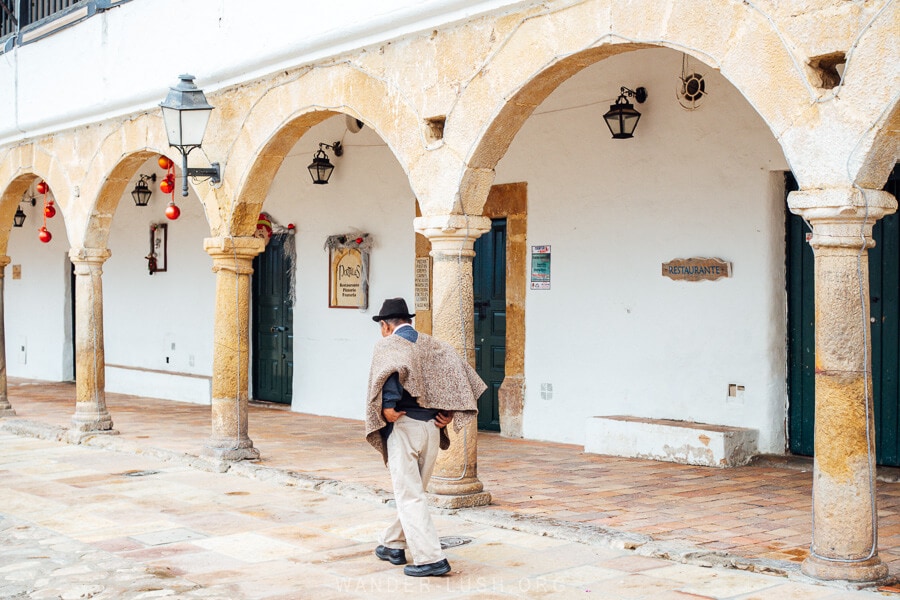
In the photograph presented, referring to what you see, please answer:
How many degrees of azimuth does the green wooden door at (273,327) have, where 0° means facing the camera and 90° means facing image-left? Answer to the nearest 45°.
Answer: approximately 45°

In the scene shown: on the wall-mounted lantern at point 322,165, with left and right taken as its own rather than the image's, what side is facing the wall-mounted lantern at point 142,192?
right

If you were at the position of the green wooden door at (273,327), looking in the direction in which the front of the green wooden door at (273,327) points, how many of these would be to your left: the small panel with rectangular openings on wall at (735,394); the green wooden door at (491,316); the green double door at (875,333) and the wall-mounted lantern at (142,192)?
3

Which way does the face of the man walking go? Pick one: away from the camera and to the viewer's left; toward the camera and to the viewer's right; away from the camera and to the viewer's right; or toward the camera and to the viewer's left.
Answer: away from the camera and to the viewer's left

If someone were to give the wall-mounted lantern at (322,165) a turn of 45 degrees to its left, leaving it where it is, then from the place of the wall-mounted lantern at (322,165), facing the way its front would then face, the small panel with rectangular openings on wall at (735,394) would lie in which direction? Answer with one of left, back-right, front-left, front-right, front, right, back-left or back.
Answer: front-left

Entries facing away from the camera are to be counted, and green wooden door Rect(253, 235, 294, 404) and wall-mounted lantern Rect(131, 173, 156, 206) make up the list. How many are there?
0

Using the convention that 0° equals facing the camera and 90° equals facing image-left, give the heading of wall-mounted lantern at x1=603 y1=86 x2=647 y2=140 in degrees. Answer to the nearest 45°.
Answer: approximately 45°

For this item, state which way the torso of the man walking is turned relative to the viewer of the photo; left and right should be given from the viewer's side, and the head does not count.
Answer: facing away from the viewer and to the left of the viewer

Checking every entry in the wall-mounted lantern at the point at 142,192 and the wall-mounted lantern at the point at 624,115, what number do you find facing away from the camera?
0

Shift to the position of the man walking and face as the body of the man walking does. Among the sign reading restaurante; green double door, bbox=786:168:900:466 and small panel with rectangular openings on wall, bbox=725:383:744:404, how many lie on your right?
3

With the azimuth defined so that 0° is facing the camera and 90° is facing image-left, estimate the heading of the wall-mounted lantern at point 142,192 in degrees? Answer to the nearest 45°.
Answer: approximately 45°

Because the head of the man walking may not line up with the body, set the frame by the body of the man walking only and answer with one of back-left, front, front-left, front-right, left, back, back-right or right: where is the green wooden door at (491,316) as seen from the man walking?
front-right
